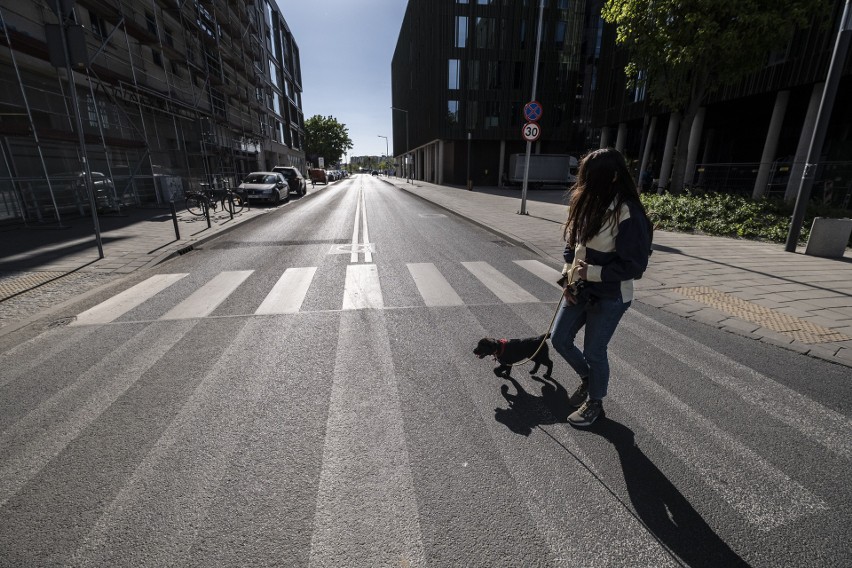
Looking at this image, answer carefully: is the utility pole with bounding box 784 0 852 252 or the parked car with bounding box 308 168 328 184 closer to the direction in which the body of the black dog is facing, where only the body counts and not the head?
the parked car

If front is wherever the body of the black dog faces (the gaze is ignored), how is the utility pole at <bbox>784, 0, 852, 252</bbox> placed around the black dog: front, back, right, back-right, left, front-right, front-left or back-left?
back-right

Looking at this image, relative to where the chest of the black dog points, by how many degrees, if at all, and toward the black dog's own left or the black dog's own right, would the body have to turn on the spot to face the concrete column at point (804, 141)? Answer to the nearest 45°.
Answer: approximately 135° to the black dog's own right

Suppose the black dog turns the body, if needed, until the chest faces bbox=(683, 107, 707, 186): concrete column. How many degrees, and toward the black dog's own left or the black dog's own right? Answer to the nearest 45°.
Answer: approximately 90° to the black dog's own right

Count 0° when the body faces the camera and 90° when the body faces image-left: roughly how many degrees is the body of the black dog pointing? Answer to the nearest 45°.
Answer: approximately 90°

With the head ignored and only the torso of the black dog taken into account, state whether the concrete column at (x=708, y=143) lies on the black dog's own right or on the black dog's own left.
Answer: on the black dog's own right

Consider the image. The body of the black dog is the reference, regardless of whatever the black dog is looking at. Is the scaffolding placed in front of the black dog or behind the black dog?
in front

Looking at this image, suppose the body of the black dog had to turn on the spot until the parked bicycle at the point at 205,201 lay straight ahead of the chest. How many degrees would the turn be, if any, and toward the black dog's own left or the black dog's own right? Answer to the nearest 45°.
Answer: approximately 45° to the black dog's own right

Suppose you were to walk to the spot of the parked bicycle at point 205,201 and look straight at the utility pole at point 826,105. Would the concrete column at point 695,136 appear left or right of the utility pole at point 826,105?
left

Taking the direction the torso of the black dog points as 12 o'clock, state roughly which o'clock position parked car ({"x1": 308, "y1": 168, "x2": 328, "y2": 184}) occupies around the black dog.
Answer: The parked car is roughly at 2 o'clock from the black dog.
